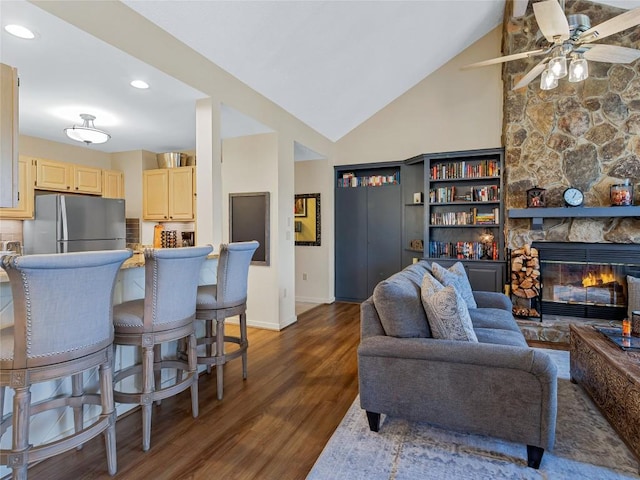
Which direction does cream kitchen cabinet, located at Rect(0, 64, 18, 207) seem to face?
to the viewer's right

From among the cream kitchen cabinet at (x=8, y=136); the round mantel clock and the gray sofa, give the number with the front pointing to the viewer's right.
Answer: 2

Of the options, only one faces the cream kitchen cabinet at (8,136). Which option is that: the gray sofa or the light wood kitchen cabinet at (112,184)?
the light wood kitchen cabinet at (112,184)

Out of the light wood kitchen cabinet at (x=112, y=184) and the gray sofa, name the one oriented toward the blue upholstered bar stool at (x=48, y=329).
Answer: the light wood kitchen cabinet

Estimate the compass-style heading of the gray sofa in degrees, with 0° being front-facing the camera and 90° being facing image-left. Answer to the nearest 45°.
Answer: approximately 270°

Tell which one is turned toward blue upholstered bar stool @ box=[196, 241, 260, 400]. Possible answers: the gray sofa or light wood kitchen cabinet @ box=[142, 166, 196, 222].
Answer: the light wood kitchen cabinet

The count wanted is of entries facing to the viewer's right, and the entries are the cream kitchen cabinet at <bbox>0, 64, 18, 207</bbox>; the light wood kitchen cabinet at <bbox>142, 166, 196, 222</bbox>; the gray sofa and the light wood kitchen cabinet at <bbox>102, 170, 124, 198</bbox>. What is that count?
2

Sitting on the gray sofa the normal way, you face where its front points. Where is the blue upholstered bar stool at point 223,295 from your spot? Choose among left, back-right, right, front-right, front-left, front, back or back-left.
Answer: back

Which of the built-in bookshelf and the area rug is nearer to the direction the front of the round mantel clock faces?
the area rug

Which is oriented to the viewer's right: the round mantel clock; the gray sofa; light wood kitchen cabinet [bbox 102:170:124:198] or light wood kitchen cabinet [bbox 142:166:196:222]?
the gray sofa

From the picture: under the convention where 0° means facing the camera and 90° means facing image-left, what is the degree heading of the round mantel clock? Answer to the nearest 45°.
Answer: approximately 0°

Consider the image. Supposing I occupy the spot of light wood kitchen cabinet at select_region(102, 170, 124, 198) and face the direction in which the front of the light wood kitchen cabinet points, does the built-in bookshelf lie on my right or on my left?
on my left

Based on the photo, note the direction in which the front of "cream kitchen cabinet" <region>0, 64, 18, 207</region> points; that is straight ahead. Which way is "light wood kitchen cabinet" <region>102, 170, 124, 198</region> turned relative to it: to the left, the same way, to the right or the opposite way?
to the right

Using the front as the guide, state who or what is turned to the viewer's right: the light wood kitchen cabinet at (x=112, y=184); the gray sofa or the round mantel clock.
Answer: the gray sofa
